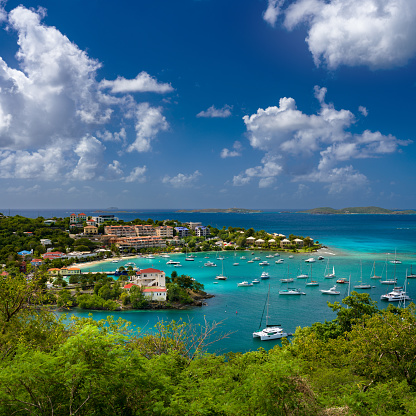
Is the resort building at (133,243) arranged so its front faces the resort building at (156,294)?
yes

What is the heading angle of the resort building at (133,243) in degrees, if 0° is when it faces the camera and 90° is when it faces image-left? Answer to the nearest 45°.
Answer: approximately 0°

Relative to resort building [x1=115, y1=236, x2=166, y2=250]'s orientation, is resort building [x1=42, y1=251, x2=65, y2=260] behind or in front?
in front

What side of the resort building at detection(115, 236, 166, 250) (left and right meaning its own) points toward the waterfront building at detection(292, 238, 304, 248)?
left

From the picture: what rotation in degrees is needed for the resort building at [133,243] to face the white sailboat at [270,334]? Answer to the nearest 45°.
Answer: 0° — it already faces it

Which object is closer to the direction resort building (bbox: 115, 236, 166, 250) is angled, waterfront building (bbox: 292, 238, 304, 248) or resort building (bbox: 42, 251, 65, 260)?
the resort building

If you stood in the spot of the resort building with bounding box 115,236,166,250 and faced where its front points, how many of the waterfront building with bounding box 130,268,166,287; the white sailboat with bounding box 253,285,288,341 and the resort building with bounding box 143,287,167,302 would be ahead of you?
3

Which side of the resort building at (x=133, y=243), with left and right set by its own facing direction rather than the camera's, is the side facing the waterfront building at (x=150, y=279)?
front
